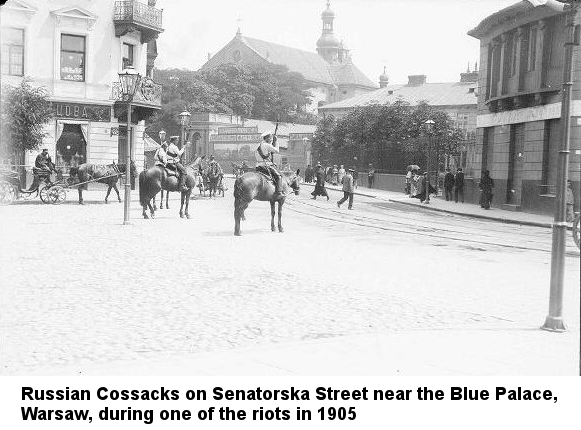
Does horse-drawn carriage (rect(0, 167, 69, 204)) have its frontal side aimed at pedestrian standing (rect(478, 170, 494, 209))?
yes

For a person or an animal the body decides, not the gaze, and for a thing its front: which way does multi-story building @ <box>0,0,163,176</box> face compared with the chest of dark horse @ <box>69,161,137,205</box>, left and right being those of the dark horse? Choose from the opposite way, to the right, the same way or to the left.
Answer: to the right

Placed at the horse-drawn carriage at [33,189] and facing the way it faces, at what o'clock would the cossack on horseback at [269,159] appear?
The cossack on horseback is roughly at 2 o'clock from the horse-drawn carriage.

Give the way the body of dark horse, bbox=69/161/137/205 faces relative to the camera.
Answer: to the viewer's right

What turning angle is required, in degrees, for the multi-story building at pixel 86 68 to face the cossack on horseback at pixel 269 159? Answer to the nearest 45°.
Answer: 0° — it already faces them

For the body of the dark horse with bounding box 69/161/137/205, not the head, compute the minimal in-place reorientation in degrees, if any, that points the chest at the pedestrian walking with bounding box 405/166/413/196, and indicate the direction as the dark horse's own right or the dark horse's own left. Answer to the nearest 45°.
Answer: approximately 45° to the dark horse's own left

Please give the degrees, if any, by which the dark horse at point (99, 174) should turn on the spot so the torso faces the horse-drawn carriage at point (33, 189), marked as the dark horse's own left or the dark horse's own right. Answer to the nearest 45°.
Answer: approximately 180°

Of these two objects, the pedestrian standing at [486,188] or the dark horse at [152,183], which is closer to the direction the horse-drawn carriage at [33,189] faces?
the pedestrian standing

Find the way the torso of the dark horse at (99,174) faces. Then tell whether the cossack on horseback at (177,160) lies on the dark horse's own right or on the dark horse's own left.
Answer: on the dark horse's own right

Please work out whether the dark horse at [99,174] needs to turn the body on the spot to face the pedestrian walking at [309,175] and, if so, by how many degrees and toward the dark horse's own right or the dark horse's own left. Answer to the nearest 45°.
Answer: approximately 45° to the dark horse's own left

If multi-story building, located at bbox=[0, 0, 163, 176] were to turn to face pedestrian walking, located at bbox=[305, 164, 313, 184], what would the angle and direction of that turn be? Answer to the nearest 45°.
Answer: approximately 135° to its left

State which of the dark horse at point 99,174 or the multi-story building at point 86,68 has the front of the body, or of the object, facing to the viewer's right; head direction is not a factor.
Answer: the dark horse
